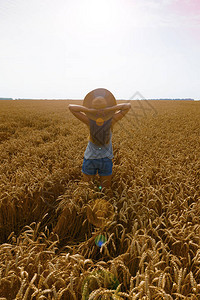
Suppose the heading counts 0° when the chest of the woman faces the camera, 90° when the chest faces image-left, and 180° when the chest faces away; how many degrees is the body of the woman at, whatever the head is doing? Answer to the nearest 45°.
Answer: approximately 180°
